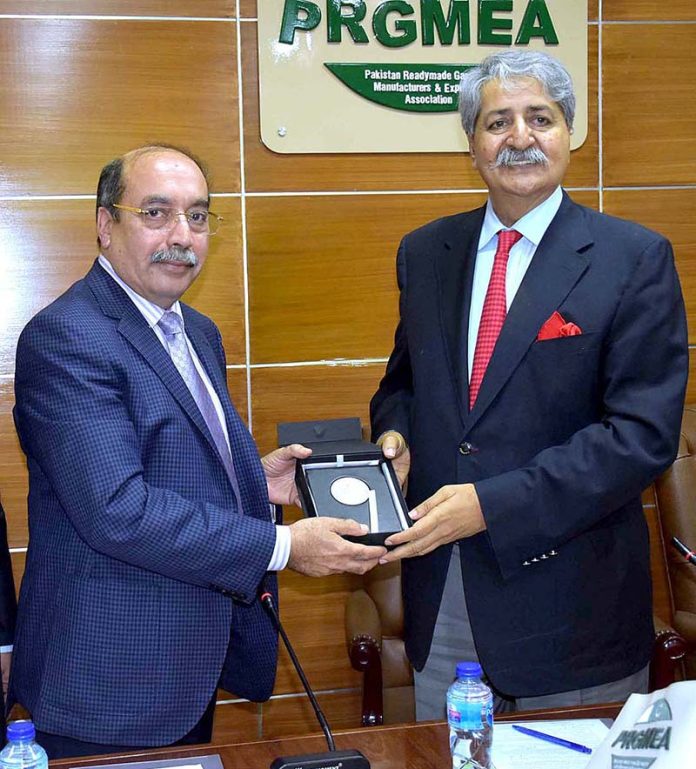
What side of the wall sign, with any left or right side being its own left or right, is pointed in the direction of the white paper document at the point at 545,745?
front

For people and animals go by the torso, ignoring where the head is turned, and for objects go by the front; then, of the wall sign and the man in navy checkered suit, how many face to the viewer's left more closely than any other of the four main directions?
0

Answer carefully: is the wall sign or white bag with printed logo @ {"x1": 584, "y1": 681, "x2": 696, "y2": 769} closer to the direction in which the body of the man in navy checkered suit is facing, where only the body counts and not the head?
the white bag with printed logo

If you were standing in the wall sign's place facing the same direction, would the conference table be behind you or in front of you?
in front

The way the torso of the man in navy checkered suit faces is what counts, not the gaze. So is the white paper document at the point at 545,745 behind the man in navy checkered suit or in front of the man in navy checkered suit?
in front

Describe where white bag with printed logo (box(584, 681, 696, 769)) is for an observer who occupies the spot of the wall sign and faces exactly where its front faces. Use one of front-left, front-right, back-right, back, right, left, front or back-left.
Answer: front

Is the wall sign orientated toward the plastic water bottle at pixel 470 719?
yes

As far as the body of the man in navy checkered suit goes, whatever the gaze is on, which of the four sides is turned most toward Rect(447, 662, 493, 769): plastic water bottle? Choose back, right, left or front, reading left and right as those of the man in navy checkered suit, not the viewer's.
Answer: front

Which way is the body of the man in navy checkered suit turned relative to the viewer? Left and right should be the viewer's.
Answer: facing the viewer and to the right of the viewer

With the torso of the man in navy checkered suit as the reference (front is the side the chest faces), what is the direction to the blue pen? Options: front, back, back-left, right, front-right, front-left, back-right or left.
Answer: front

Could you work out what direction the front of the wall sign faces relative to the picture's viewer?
facing the viewer
